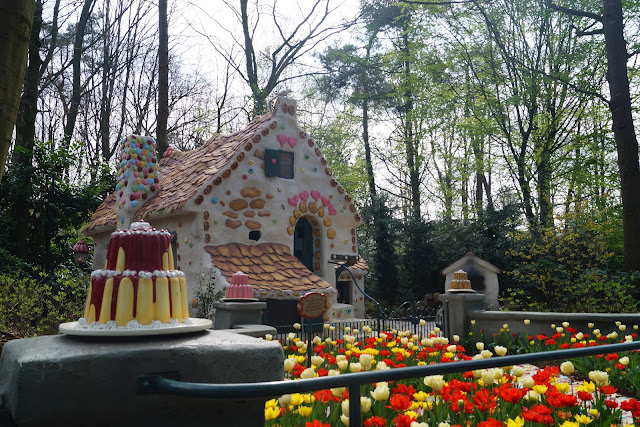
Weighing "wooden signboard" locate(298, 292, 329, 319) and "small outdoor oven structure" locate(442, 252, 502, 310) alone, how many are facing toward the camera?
2

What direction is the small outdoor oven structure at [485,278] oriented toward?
toward the camera

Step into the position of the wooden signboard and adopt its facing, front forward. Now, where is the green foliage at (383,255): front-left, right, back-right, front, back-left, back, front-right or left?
back

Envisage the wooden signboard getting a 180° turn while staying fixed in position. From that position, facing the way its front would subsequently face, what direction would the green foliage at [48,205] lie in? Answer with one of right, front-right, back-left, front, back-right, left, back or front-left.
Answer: front-left

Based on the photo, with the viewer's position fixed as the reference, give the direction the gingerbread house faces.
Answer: facing the viewer and to the right of the viewer

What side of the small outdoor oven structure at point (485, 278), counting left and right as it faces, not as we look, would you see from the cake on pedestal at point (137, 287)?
front

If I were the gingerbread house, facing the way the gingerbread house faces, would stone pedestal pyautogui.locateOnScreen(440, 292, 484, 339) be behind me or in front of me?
in front

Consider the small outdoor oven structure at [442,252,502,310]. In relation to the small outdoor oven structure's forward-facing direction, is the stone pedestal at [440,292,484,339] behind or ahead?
ahead

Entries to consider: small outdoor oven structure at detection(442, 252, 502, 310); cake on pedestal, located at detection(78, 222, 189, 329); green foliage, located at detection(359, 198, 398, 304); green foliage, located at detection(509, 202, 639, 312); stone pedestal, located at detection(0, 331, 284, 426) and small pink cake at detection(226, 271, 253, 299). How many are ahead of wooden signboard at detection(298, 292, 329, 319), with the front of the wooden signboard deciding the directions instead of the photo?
2

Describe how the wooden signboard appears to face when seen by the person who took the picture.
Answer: facing the viewer
